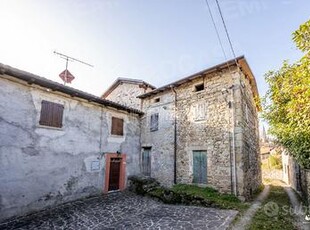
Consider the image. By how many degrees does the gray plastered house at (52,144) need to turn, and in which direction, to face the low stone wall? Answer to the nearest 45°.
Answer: approximately 45° to its left

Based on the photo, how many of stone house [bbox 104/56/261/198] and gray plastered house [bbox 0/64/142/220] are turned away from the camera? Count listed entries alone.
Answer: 0

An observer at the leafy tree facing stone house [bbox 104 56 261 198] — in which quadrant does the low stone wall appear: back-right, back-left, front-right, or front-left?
front-left

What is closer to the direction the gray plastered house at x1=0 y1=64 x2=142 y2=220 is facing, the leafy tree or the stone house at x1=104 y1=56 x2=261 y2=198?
the leafy tree

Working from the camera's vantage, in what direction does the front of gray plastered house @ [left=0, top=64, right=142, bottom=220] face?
facing the viewer and to the right of the viewer

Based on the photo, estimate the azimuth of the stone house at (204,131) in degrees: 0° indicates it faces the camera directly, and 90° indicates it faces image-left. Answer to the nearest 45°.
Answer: approximately 45°
